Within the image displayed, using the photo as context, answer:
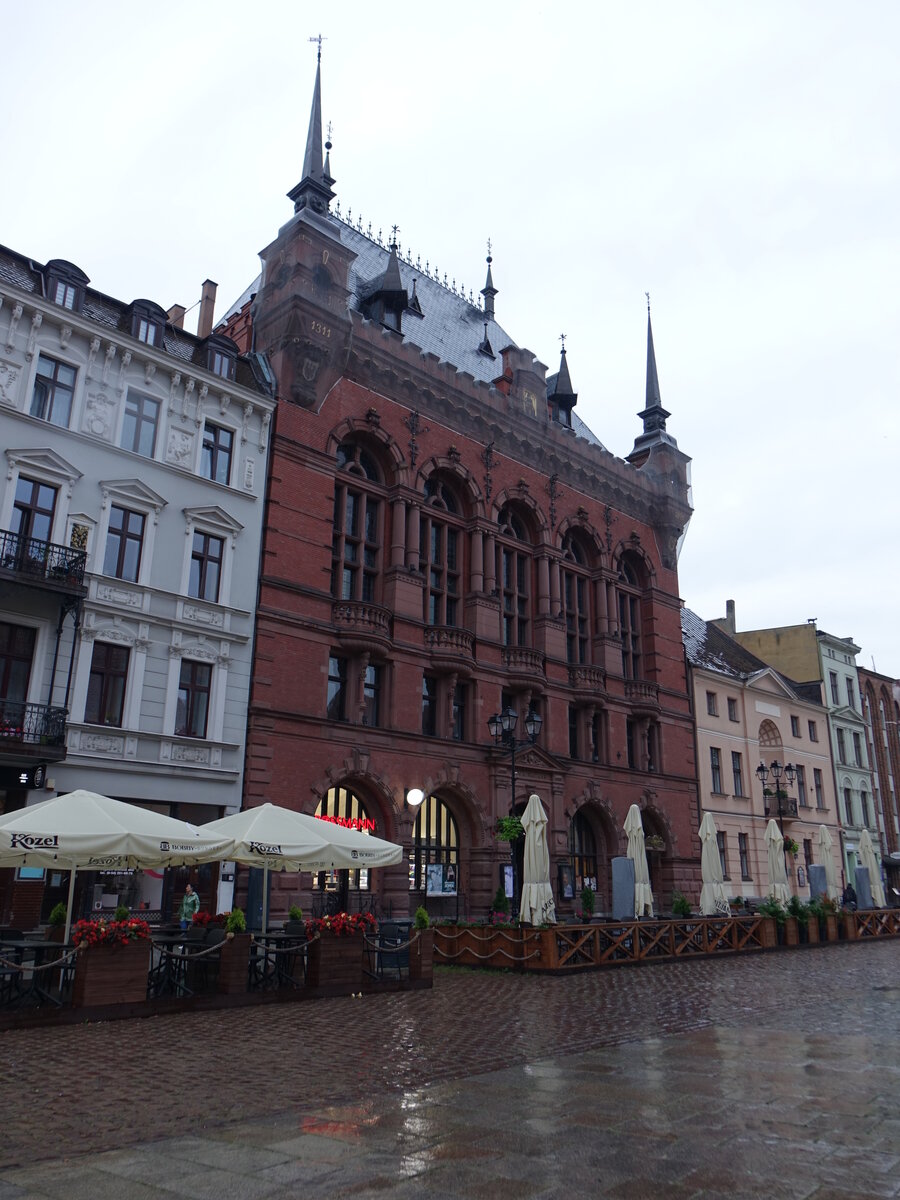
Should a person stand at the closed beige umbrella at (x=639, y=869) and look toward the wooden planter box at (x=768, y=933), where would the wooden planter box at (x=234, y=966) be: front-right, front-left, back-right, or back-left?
back-right

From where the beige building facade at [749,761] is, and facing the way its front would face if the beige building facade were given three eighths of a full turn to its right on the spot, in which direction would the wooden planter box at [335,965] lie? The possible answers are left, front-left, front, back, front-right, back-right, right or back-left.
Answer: left

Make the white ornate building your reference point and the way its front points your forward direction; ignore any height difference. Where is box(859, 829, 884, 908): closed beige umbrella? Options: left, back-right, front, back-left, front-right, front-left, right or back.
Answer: front-left

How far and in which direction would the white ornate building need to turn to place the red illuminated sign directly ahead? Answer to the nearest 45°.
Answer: approximately 90° to its left

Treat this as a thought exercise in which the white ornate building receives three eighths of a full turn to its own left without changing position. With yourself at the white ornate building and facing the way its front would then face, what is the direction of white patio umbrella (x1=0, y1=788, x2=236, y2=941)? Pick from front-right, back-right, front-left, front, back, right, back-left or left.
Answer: back

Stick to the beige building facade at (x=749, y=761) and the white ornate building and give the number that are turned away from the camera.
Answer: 0

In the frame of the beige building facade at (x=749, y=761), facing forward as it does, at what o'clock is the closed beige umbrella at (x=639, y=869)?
The closed beige umbrella is roughly at 2 o'clock from the beige building facade.

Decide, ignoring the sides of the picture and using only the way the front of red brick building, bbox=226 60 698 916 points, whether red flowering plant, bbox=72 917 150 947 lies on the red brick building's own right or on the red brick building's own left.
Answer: on the red brick building's own right

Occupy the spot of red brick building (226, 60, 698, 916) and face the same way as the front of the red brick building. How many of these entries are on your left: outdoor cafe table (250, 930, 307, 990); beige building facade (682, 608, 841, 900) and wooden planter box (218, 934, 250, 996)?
1

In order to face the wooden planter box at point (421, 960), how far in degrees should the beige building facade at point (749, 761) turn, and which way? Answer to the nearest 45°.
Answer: approximately 45° to its right

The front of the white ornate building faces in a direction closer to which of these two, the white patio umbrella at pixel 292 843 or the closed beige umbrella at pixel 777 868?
the white patio umbrella

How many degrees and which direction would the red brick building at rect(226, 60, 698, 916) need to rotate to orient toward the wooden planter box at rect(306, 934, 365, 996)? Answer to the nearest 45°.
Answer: approximately 45° to its right

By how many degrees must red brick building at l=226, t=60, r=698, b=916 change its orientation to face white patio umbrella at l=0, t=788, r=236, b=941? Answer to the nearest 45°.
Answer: approximately 45° to its right
